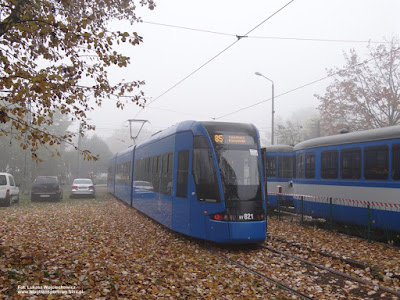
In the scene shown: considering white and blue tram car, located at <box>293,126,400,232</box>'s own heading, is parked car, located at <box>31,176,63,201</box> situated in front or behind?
in front

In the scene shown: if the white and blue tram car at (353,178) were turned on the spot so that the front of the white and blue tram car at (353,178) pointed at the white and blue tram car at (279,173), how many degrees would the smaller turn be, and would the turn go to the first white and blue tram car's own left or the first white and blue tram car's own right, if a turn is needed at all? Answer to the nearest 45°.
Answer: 0° — it already faces it

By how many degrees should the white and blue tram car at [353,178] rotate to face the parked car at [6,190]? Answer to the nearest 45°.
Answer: approximately 45° to its left

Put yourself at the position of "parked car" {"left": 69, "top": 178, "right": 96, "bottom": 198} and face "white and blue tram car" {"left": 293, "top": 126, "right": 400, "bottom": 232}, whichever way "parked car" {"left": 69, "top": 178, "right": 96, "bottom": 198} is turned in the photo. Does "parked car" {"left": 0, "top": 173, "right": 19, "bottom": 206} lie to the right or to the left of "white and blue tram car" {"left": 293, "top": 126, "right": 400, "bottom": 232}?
right

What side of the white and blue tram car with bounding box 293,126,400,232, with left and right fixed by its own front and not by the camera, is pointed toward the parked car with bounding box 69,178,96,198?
front

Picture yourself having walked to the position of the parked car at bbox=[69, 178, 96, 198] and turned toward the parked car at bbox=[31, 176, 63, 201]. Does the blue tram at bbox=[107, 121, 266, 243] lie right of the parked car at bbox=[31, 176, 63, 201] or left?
left

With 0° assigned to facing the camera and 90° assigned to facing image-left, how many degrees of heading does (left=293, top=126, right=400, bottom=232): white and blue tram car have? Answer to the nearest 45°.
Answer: approximately 135°

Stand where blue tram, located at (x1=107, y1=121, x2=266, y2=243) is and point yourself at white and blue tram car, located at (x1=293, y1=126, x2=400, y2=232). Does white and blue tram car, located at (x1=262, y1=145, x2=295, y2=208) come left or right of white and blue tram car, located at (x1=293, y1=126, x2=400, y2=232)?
left
